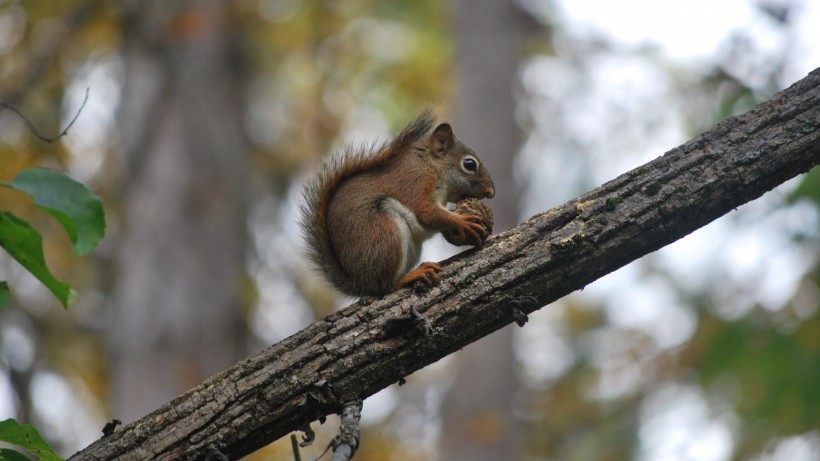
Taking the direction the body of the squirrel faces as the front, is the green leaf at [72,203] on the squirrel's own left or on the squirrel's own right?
on the squirrel's own right

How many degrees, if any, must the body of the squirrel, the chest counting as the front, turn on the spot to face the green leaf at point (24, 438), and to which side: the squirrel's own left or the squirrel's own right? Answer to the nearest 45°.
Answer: approximately 135° to the squirrel's own right

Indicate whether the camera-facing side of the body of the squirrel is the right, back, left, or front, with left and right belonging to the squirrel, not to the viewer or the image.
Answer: right

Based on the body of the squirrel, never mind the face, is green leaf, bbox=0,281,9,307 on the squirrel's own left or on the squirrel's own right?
on the squirrel's own right

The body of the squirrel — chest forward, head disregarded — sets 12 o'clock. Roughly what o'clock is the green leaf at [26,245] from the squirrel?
The green leaf is roughly at 4 o'clock from the squirrel.

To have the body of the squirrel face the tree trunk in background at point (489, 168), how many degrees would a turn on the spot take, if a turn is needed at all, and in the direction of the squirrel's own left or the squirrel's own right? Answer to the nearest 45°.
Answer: approximately 90° to the squirrel's own left
